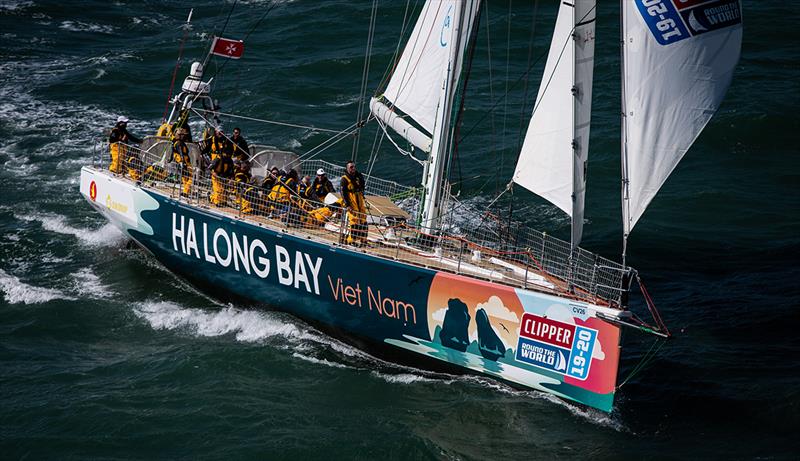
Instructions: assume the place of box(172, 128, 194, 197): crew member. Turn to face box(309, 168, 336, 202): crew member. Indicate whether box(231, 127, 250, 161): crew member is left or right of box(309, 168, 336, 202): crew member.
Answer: left

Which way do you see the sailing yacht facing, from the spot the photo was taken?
facing the viewer and to the right of the viewer
